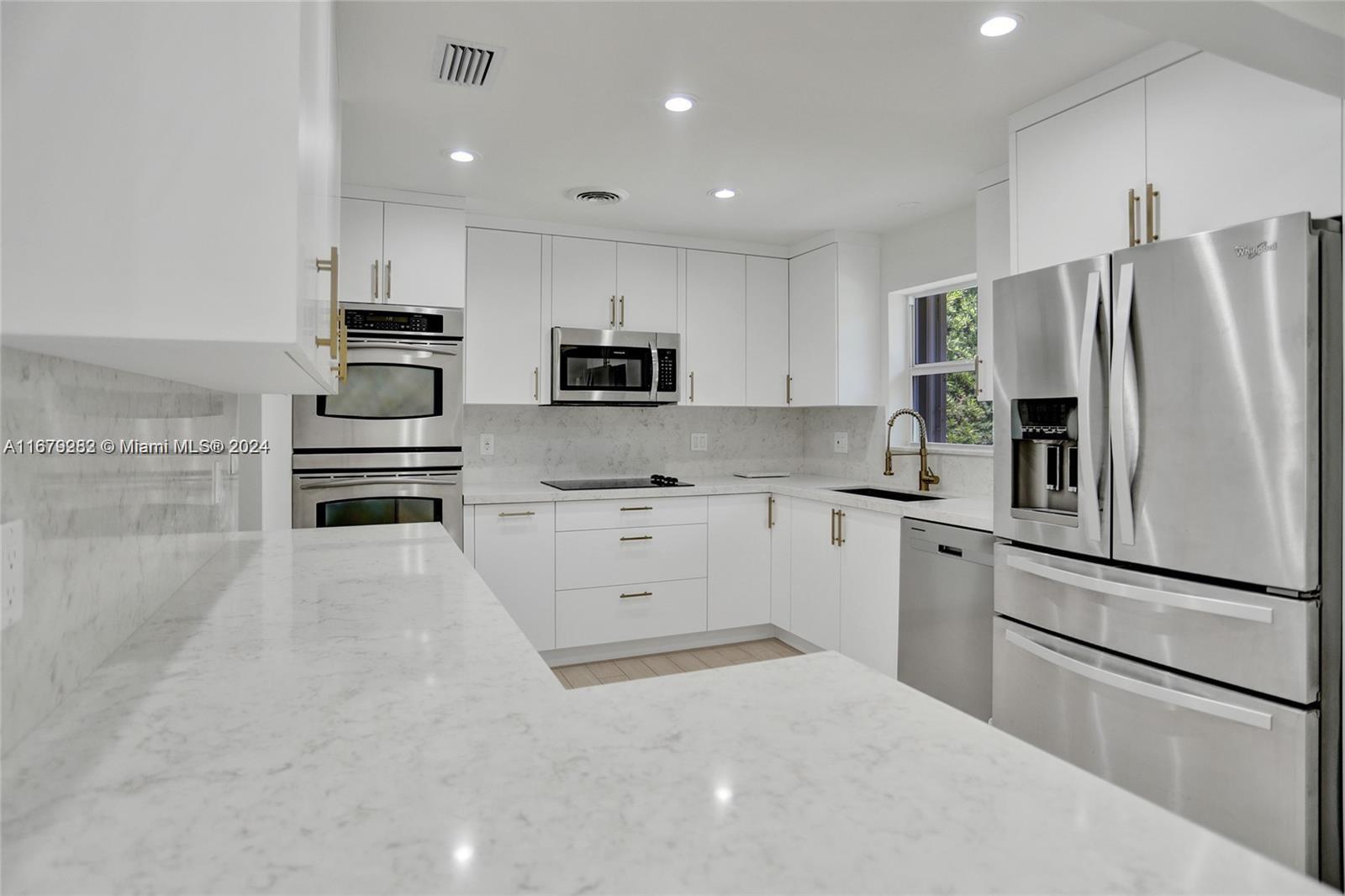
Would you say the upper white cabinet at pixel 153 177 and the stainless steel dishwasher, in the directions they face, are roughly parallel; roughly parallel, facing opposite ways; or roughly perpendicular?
roughly parallel, facing opposite ways

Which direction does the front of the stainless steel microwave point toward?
toward the camera

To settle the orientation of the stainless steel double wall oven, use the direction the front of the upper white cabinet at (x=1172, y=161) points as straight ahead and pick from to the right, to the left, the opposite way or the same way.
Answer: to the left

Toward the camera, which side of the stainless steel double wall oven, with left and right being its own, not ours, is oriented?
front

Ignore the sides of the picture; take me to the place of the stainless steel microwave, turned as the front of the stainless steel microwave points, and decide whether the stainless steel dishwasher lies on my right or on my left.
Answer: on my left

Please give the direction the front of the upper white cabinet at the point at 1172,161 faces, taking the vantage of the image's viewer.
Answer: facing the viewer and to the left of the viewer

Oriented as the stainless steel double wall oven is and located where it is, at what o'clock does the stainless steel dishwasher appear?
The stainless steel dishwasher is roughly at 10 o'clock from the stainless steel double wall oven.

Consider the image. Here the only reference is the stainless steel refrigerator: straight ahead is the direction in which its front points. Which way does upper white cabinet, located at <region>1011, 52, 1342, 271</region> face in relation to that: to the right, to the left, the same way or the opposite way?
the same way

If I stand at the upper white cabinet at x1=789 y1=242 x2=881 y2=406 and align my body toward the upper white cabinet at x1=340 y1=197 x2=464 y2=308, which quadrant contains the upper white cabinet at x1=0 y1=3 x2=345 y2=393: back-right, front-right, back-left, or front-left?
front-left

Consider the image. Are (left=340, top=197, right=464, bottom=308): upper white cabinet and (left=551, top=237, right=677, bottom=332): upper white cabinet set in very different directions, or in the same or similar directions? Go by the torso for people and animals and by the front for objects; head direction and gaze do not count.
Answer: same or similar directions

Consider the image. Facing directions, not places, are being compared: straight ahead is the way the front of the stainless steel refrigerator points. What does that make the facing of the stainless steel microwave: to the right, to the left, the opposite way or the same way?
to the left

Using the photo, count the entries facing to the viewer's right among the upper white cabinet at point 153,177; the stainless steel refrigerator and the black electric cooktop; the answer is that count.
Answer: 1

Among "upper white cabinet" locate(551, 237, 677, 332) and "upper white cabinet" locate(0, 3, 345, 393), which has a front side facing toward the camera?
"upper white cabinet" locate(551, 237, 677, 332)

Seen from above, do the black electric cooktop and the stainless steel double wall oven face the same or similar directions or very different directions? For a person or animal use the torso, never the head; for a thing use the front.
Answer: same or similar directions

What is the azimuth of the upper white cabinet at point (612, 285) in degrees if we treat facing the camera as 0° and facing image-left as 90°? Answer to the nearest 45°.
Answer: approximately 0°

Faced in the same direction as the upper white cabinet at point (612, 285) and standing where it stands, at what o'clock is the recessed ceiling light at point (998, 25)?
The recessed ceiling light is roughly at 11 o'clock from the upper white cabinet.

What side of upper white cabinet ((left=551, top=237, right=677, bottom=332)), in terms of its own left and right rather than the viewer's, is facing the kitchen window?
left

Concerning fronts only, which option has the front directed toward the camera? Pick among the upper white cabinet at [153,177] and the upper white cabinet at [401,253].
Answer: the upper white cabinet at [401,253]
